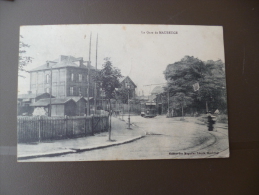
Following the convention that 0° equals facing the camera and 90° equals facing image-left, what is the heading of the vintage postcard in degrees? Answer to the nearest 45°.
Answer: approximately 0°
